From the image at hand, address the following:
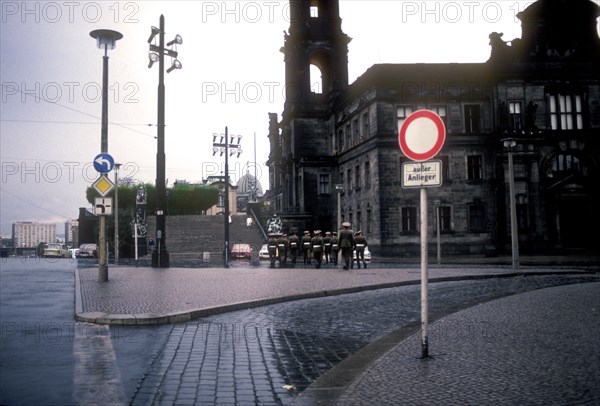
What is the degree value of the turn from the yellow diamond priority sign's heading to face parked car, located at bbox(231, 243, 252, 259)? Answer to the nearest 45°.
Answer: approximately 180°

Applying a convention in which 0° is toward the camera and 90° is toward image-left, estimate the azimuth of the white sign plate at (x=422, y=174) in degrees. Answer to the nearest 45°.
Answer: approximately 0°

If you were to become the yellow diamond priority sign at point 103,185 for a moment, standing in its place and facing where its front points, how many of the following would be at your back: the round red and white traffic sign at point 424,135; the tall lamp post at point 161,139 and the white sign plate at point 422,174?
1

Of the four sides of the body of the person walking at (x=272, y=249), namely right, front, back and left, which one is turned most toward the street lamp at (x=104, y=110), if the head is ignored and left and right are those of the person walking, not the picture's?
back

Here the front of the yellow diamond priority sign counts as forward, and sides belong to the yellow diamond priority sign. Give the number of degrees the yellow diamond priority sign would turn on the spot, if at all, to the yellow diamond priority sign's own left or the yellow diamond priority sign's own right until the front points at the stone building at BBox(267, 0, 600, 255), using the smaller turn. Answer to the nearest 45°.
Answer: approximately 135° to the yellow diamond priority sign's own left

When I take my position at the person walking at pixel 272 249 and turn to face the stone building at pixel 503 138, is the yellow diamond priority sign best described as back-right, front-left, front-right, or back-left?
back-right

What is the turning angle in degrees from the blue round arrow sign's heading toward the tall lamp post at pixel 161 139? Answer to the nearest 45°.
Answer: approximately 180°

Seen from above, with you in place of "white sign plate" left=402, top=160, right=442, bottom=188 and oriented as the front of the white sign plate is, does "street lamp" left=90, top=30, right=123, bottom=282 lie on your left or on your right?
on your right
